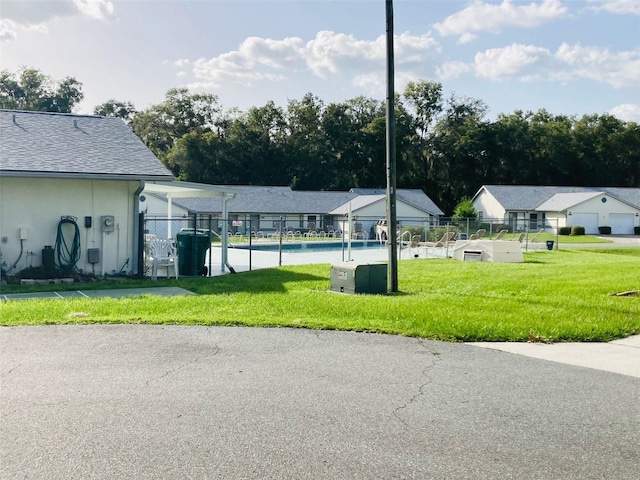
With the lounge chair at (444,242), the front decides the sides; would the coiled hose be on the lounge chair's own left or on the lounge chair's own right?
on the lounge chair's own left

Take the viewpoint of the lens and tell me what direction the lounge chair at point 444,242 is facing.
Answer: facing to the left of the viewer

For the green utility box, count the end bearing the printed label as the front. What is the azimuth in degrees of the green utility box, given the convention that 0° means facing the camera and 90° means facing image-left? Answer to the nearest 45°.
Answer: approximately 45°

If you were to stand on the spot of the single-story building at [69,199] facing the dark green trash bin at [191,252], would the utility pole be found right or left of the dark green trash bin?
right

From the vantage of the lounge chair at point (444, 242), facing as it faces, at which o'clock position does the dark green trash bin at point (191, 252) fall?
The dark green trash bin is roughly at 10 o'clock from the lounge chair.

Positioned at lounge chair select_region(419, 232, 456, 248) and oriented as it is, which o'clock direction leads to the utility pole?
The utility pole is roughly at 9 o'clock from the lounge chair.

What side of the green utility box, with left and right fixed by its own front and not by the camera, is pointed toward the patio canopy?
right

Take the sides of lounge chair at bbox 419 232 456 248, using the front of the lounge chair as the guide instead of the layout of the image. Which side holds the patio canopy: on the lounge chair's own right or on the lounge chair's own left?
on the lounge chair's own left

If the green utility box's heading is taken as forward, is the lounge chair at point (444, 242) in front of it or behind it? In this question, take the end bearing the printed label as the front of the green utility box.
behind
